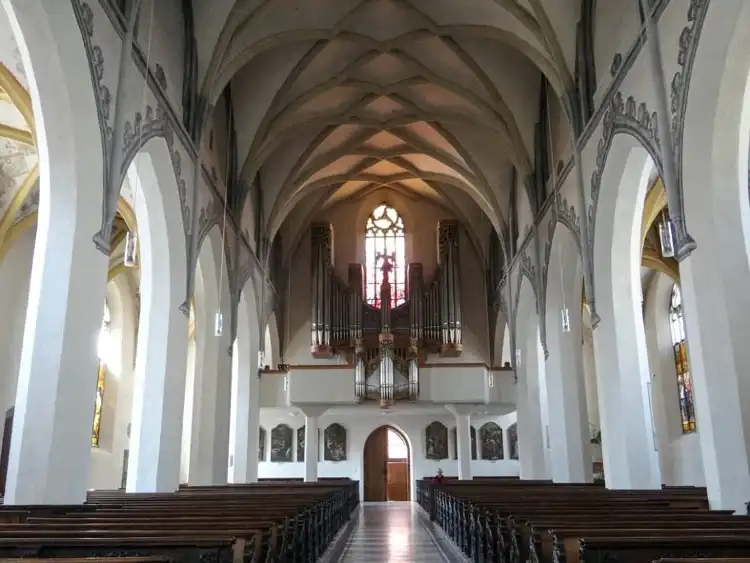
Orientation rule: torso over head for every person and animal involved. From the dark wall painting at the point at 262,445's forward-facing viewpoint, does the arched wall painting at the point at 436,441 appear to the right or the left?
on its left

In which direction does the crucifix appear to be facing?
toward the camera

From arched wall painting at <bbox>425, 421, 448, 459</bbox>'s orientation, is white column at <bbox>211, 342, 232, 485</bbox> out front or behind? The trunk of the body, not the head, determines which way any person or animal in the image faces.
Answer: out front

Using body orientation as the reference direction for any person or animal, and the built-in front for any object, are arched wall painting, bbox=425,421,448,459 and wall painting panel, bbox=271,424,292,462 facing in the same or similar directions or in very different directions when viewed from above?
same or similar directions

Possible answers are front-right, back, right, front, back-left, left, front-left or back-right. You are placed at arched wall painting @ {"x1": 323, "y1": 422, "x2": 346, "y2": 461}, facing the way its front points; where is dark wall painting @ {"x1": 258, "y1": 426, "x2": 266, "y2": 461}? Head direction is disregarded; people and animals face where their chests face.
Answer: right

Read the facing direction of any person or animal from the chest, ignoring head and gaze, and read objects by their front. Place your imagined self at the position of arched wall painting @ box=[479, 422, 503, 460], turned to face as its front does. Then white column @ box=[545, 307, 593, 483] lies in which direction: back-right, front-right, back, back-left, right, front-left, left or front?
front

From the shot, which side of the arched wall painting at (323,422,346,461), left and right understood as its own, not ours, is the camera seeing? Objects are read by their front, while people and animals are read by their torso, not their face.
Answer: front

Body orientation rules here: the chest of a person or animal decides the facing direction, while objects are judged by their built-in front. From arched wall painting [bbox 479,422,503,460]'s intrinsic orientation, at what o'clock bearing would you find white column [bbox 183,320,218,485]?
The white column is roughly at 1 o'clock from the arched wall painting.

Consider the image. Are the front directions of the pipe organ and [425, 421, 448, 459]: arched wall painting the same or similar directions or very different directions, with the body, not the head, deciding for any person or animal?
same or similar directions

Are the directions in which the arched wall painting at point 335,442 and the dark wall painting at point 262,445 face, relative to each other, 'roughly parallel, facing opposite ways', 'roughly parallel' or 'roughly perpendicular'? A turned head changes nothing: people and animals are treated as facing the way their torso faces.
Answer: roughly parallel

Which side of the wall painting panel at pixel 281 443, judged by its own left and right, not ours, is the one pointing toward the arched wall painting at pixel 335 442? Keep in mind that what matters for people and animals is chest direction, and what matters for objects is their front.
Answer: left

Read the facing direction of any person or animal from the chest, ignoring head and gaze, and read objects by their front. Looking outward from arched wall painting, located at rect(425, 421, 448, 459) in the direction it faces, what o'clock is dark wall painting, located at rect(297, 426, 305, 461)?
dark wall painting, located at rect(297, 426, 305, 461) is roughly at 3 o'clock from arched wall painting, located at rect(425, 421, 448, 459).

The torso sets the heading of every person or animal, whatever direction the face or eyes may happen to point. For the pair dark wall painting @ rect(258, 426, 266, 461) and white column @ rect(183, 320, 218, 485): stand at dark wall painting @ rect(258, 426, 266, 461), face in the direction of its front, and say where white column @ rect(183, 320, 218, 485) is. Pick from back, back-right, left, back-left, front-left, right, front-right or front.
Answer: front

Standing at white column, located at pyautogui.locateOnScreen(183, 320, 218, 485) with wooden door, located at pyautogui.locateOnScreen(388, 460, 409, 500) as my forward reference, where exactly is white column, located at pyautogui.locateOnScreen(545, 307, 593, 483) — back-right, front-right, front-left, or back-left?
front-right
